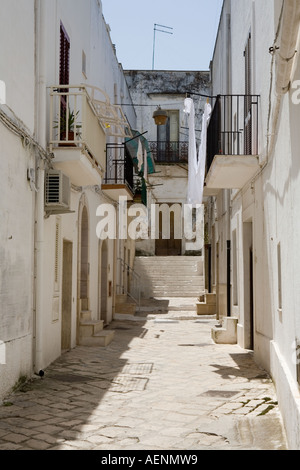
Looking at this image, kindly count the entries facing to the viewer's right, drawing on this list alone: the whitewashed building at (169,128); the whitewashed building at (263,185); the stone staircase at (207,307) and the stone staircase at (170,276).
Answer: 0

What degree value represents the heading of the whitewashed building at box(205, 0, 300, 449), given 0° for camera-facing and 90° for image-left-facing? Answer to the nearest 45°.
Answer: approximately 90°

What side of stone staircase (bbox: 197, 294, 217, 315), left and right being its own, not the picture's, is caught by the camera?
left

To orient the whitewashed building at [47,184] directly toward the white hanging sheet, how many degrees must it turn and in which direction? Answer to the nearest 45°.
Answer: approximately 45° to its left

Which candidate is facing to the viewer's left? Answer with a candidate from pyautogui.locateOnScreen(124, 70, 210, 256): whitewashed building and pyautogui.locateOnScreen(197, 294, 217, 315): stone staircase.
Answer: the stone staircase

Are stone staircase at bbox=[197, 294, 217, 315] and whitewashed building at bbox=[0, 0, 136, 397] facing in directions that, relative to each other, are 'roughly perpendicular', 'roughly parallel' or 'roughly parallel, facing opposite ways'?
roughly parallel, facing opposite ways

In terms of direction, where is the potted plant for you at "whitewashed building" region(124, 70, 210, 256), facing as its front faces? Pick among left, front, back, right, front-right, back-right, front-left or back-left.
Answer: front

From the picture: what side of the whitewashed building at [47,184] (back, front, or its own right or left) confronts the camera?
right

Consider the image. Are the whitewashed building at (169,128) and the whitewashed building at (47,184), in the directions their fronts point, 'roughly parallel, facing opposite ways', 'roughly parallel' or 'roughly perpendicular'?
roughly perpendicular

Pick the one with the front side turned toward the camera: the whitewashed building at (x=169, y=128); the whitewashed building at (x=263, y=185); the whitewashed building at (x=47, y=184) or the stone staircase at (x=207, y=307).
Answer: the whitewashed building at (x=169, y=128)

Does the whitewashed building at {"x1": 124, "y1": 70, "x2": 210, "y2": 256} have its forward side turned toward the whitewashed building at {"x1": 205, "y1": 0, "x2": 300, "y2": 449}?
yes

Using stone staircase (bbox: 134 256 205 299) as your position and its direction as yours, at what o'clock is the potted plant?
The potted plant is roughly at 12 o'clock from the stone staircase.

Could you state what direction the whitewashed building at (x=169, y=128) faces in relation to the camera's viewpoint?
facing the viewer

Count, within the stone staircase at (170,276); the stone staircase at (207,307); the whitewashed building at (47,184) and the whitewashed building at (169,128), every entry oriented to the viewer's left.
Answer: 1

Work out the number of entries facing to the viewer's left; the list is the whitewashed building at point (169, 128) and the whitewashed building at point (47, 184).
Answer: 0

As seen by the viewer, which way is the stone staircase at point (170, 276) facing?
toward the camera

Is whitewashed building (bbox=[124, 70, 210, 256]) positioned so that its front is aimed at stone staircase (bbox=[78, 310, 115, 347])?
yes
